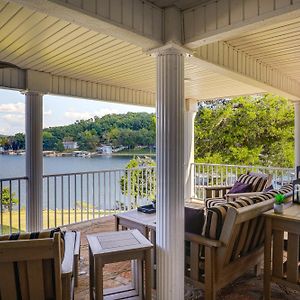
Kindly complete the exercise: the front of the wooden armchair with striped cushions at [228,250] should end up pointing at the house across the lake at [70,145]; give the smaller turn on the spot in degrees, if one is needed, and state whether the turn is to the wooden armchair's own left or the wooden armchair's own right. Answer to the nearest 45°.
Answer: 0° — it already faces it

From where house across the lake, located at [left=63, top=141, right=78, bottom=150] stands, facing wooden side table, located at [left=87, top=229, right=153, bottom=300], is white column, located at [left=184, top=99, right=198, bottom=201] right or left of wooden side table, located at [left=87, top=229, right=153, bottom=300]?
left

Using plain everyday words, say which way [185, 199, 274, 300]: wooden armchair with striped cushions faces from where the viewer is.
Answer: facing away from the viewer and to the left of the viewer

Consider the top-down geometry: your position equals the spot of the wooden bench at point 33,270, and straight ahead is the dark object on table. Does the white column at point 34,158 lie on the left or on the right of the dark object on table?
left
